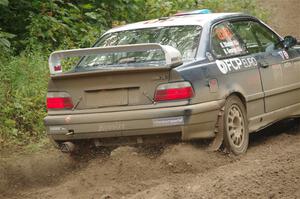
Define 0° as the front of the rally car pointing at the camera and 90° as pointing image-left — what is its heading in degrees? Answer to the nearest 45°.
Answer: approximately 225°
